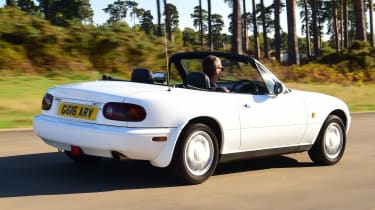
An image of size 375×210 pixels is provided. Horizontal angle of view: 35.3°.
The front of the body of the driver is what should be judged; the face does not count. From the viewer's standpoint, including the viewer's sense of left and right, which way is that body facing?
facing away from the viewer and to the right of the viewer

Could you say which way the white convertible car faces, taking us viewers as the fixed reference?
facing away from the viewer and to the right of the viewer
